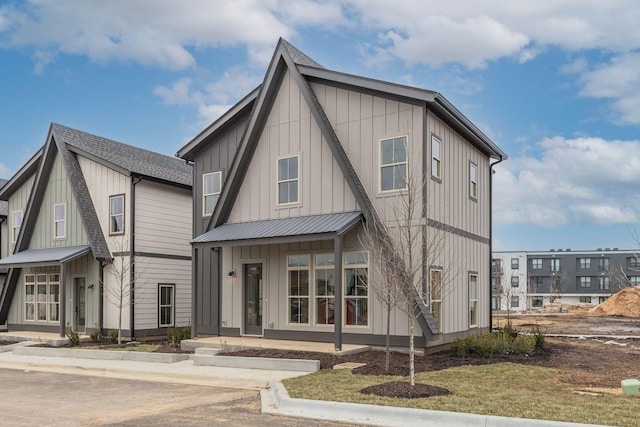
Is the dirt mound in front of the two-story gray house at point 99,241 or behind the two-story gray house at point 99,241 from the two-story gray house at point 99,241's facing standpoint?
behind

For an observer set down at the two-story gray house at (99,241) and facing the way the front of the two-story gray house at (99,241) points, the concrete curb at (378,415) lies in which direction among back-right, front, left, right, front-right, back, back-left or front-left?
front-left

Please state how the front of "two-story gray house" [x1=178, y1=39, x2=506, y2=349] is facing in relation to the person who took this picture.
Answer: facing the viewer and to the left of the viewer

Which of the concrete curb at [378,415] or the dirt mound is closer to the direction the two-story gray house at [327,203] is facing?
the concrete curb

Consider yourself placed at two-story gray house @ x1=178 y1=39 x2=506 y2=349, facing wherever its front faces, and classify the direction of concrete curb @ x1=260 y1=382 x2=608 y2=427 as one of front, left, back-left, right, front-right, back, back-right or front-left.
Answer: front-left

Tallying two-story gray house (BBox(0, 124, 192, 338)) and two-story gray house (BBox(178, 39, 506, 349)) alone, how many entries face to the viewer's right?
0

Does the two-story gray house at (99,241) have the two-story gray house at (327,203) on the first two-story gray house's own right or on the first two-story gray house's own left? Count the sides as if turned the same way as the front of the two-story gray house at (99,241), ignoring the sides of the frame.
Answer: on the first two-story gray house's own left

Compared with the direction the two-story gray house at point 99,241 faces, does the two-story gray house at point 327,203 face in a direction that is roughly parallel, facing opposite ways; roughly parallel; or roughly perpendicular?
roughly parallel

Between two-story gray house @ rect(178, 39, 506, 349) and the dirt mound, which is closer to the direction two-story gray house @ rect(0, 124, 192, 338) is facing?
the two-story gray house
